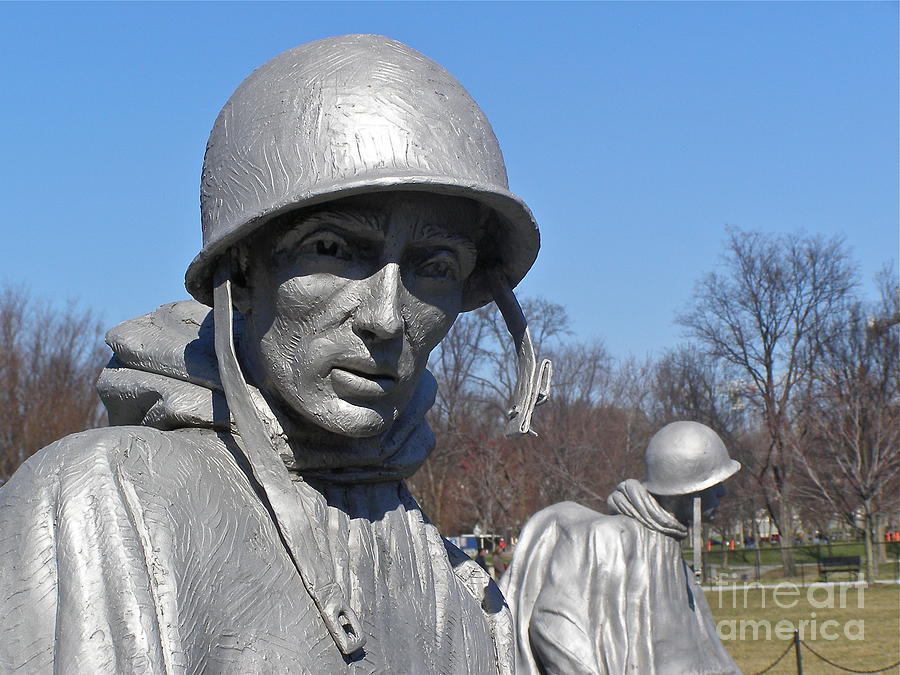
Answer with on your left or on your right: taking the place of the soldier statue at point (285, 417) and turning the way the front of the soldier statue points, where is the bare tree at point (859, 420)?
on your left

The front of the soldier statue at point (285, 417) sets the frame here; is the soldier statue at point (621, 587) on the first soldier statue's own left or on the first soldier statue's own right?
on the first soldier statue's own left

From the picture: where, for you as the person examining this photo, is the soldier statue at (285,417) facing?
facing the viewer and to the right of the viewer

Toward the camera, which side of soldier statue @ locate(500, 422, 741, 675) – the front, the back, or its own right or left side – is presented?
right
